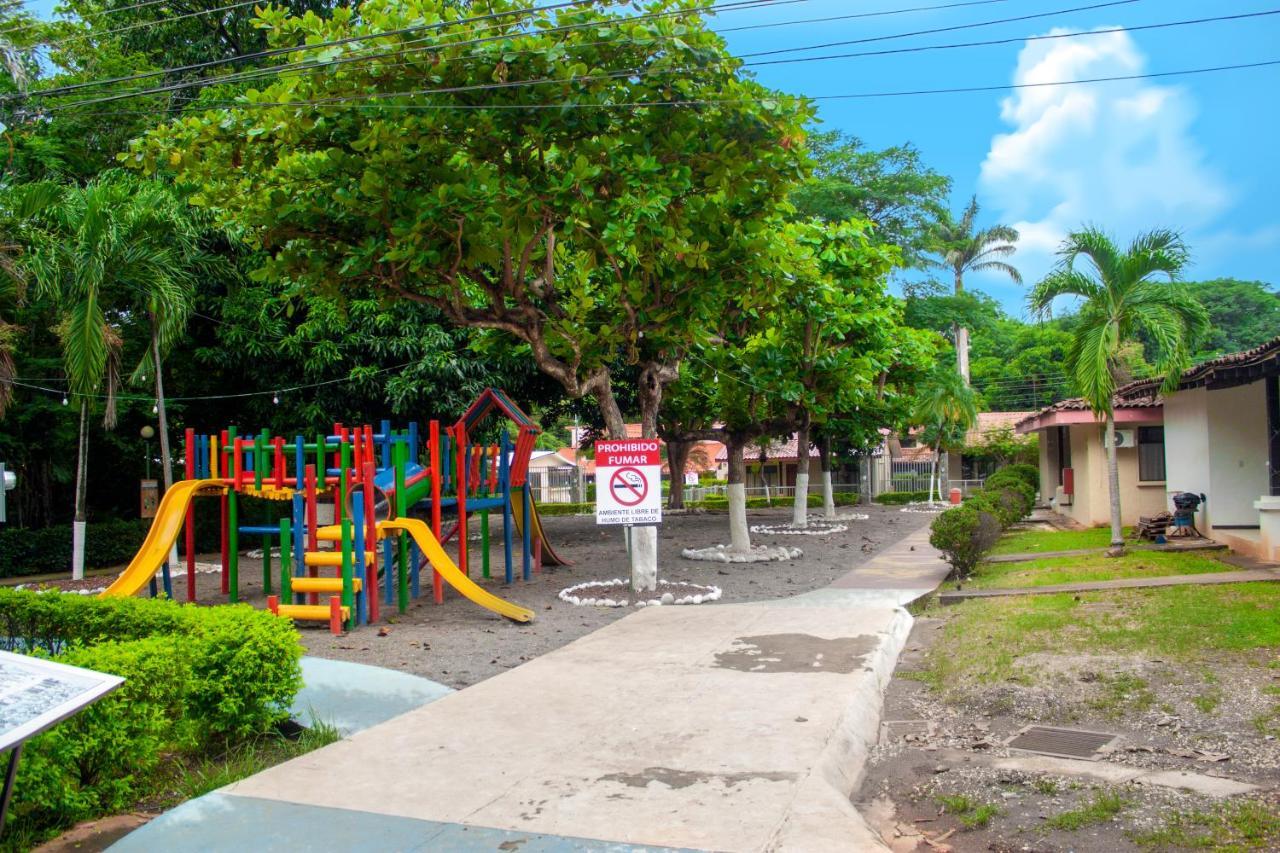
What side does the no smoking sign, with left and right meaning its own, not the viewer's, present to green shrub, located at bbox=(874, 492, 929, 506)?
back

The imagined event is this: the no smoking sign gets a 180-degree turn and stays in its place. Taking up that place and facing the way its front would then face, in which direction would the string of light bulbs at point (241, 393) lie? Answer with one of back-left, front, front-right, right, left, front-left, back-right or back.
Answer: front-left

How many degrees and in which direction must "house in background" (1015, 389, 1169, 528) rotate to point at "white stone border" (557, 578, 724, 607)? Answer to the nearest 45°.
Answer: approximately 45° to its left

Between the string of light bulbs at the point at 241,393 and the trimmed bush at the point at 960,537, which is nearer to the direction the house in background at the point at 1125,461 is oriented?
the string of light bulbs

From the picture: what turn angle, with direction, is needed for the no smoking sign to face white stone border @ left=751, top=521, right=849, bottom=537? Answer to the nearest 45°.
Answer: approximately 180°

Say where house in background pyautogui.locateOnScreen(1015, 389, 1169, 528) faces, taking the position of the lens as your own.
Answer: facing to the left of the viewer

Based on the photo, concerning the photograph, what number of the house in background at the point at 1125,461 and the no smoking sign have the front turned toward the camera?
1

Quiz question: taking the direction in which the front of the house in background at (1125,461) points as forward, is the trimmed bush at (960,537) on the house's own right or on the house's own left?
on the house's own left

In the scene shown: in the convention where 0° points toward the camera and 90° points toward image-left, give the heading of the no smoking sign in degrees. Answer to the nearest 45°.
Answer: approximately 0°

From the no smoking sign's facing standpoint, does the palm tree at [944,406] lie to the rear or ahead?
to the rear

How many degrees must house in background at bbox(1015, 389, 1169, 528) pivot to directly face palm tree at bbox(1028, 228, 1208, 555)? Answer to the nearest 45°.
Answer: approximately 90° to its left

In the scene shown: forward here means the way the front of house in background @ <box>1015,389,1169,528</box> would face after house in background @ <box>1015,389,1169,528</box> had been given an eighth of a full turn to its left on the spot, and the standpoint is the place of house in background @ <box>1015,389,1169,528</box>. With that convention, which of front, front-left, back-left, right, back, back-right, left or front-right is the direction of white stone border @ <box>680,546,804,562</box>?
front

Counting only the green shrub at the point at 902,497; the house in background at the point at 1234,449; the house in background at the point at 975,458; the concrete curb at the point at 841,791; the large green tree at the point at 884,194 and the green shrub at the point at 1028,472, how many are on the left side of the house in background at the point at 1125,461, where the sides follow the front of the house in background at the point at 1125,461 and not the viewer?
2

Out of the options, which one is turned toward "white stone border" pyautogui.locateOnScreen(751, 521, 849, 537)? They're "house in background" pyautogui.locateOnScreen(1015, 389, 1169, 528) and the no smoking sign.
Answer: the house in background
